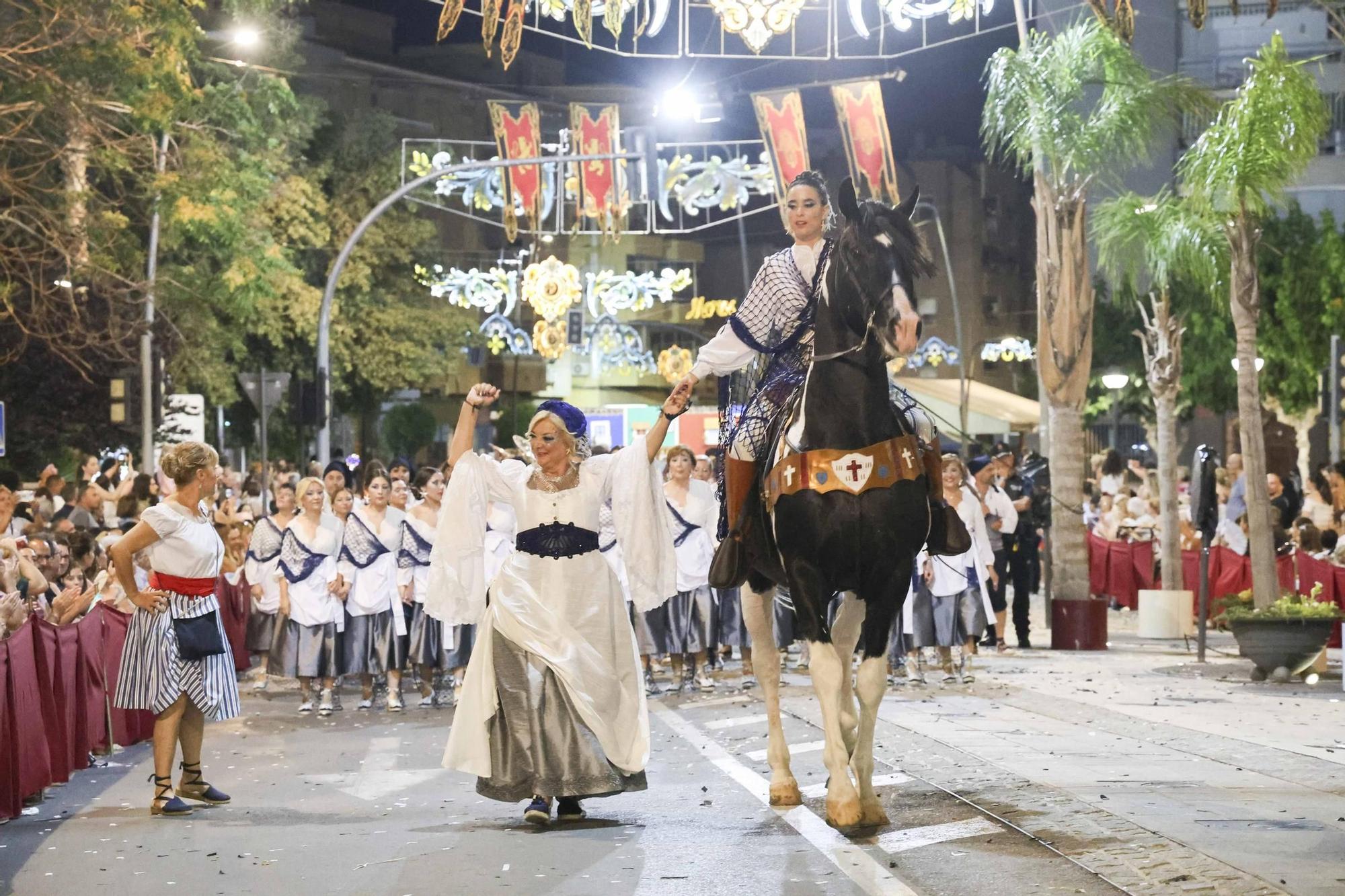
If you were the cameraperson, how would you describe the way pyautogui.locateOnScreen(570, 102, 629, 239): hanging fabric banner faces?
facing the viewer

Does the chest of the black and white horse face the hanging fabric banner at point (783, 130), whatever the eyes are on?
no

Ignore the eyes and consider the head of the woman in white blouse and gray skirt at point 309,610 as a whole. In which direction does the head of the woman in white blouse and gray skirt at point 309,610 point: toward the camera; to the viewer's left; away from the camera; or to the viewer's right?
toward the camera

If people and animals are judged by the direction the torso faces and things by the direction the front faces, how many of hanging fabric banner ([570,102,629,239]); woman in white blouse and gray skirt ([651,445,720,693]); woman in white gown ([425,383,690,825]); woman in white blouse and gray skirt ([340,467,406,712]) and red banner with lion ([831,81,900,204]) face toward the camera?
5

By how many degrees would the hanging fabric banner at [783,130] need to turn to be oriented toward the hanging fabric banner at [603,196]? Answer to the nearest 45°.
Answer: approximately 135° to its right

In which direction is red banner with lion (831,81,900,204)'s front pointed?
toward the camera

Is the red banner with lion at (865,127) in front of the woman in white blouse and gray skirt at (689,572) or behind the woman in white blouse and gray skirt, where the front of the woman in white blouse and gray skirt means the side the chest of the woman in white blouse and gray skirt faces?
behind

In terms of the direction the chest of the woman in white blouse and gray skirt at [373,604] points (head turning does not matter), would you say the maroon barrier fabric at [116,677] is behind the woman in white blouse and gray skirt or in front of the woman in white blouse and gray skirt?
in front

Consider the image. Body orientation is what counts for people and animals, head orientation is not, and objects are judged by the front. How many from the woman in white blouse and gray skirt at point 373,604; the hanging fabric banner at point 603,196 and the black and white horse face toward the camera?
3

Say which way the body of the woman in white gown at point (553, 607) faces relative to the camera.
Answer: toward the camera

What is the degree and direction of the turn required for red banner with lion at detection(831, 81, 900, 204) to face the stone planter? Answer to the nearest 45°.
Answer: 0° — it already faces it

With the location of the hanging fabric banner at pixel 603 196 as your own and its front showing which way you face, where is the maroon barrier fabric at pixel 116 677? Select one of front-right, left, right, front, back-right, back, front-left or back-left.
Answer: front

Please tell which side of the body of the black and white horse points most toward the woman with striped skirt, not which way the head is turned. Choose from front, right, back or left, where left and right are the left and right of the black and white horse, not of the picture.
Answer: right

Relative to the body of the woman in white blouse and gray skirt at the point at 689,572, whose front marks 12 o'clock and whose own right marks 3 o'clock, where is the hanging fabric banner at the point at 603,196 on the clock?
The hanging fabric banner is roughly at 6 o'clock from the woman in white blouse and gray skirt.

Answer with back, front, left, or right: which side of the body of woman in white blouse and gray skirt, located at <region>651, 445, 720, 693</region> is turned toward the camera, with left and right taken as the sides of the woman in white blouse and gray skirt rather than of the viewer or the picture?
front

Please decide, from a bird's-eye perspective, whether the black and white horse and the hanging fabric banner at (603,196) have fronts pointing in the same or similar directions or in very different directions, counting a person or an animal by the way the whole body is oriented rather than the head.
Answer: same or similar directions

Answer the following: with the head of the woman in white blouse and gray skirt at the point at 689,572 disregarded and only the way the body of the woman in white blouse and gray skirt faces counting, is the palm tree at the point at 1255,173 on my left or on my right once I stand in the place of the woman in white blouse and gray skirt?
on my left
